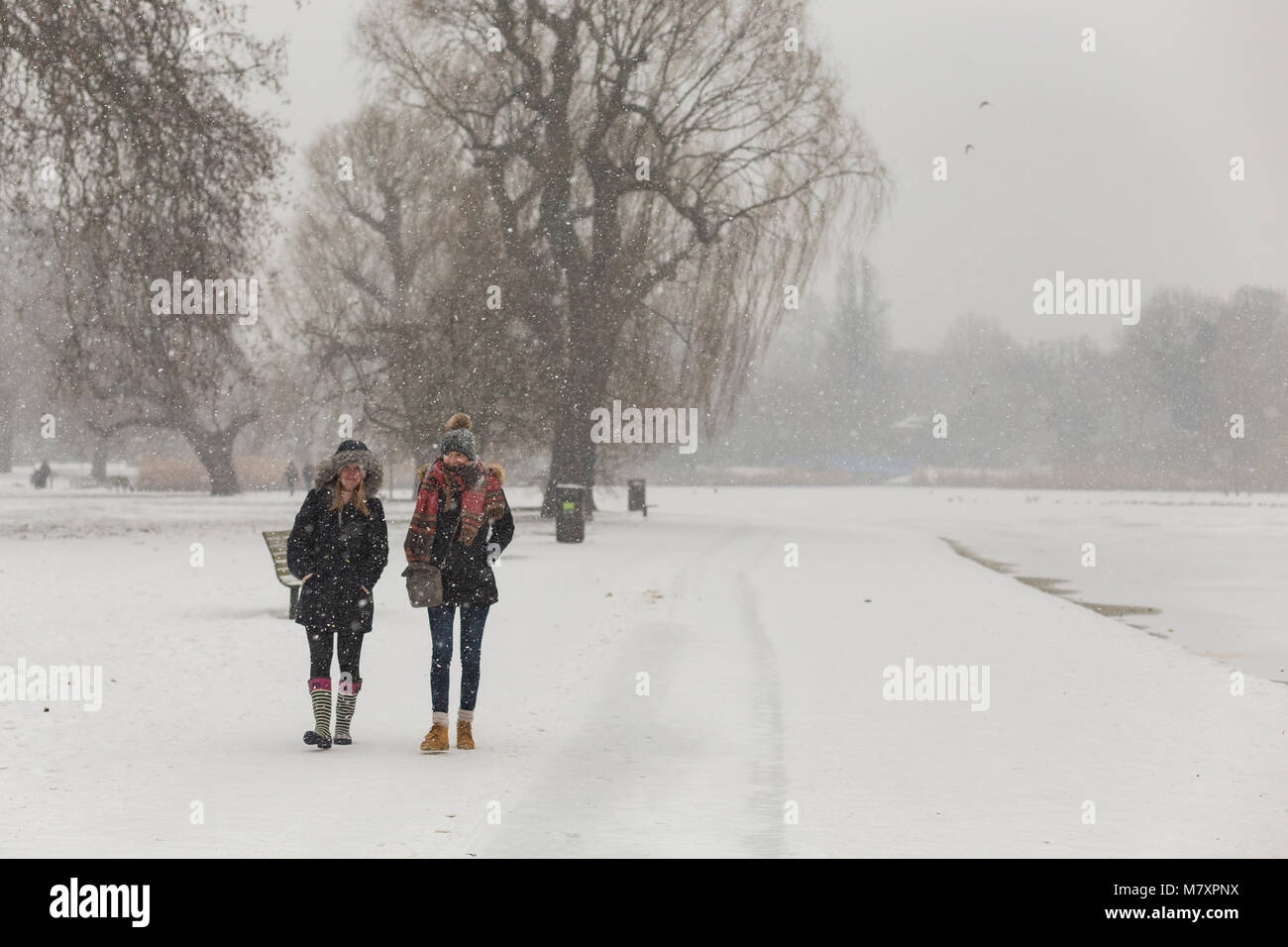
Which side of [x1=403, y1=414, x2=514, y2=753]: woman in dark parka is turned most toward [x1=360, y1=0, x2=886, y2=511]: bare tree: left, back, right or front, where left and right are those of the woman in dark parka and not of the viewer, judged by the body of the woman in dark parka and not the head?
back

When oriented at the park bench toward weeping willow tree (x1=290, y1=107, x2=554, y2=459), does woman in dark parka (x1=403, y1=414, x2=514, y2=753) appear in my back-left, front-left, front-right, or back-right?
back-right

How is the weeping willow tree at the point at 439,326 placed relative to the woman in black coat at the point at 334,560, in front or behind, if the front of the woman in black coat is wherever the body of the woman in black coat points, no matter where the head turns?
behind

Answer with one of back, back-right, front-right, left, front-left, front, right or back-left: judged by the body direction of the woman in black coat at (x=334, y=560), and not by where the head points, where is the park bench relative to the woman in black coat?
back

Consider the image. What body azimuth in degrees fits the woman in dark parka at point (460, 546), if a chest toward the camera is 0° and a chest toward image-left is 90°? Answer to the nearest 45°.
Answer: approximately 0°

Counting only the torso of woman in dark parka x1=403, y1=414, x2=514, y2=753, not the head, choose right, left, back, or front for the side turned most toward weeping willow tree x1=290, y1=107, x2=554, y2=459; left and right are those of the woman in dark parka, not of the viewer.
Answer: back

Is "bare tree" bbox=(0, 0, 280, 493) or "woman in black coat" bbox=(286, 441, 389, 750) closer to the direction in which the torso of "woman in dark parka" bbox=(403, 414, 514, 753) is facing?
the woman in black coat

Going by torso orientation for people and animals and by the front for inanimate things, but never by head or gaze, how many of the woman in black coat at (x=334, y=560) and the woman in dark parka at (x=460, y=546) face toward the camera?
2

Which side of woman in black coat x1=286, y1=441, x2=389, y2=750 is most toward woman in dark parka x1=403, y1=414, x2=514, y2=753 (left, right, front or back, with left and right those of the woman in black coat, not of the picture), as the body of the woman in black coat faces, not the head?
left

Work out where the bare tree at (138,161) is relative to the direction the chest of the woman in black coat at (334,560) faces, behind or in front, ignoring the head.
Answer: behind

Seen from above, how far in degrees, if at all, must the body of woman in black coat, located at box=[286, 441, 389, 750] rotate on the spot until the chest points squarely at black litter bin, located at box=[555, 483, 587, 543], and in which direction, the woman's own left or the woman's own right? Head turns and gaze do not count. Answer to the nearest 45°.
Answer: approximately 180°
